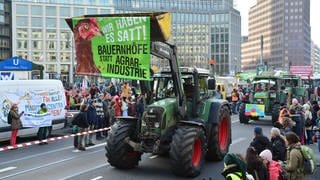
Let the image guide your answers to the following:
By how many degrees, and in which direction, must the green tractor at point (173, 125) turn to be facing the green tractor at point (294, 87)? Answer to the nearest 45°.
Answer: approximately 180°

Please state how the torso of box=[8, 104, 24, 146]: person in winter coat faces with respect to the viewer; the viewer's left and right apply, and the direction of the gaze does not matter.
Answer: facing to the right of the viewer

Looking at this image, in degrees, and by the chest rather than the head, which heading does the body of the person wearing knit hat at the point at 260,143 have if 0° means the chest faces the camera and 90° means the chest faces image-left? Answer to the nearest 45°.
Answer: approximately 135°

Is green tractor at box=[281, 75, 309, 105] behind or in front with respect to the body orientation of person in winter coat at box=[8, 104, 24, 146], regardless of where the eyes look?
in front

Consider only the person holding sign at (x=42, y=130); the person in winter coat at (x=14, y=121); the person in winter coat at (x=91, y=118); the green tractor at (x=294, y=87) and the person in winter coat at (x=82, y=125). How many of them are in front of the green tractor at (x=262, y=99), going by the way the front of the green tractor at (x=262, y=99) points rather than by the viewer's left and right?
4

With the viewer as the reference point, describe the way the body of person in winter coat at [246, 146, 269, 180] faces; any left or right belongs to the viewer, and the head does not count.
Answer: facing away from the viewer and to the left of the viewer

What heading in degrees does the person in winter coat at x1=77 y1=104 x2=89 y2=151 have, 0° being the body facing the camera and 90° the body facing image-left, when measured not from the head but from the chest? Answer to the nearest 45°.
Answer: approximately 270°

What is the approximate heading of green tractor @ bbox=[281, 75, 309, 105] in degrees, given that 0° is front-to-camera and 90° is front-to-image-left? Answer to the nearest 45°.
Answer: approximately 45°

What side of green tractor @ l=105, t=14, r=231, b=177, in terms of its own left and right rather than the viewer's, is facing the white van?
right
